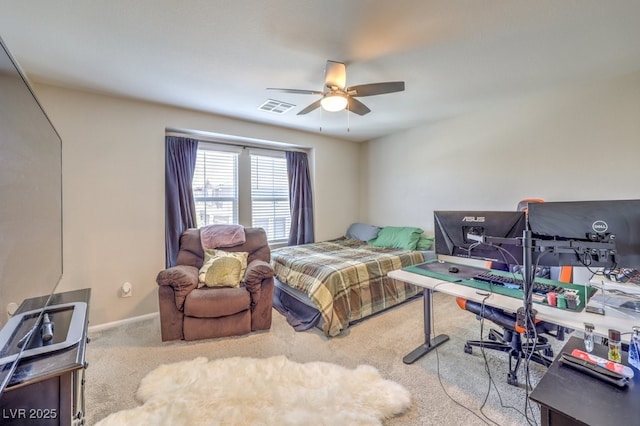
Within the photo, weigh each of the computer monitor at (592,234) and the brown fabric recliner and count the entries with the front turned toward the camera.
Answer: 1

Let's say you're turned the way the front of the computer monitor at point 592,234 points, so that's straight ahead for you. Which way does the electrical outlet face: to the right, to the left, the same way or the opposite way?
to the right

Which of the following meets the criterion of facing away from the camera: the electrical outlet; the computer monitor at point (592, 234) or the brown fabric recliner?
the computer monitor

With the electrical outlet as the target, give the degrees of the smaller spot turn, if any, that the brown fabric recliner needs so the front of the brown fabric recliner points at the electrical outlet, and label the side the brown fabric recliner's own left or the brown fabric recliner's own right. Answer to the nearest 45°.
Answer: approximately 135° to the brown fabric recliner's own right

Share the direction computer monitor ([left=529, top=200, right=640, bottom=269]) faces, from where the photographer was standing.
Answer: facing away from the viewer

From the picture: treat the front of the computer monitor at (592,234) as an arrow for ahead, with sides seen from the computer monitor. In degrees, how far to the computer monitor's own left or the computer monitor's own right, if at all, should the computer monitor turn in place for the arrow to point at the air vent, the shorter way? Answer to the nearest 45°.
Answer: approximately 90° to the computer monitor's own left
